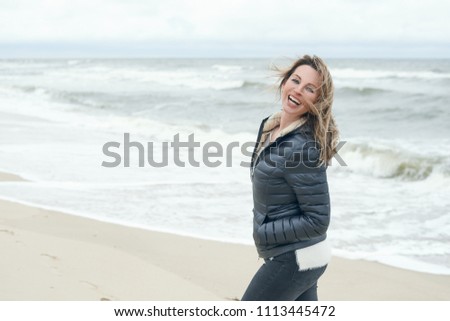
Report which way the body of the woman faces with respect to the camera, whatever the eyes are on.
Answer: to the viewer's left
